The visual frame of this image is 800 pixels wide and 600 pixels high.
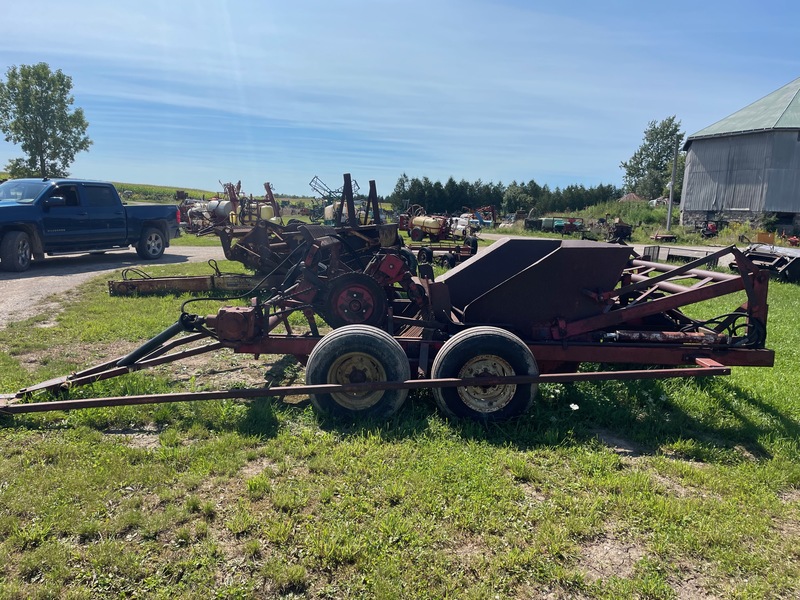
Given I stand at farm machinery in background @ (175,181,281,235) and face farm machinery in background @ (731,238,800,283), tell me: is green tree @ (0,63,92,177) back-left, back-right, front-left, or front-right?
back-left

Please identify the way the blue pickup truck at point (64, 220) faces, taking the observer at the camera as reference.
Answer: facing the viewer and to the left of the viewer

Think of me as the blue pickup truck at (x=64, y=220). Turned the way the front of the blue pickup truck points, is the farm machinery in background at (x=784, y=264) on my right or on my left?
on my left

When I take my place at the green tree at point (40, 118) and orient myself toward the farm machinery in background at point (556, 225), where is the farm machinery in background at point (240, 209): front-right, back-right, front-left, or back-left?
front-right

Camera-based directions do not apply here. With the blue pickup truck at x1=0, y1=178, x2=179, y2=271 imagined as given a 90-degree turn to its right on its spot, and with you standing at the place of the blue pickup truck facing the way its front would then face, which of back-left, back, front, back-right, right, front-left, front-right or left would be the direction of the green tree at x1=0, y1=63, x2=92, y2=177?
front-right

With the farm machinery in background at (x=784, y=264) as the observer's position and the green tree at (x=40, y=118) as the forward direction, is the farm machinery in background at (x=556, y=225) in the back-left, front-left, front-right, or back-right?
front-right

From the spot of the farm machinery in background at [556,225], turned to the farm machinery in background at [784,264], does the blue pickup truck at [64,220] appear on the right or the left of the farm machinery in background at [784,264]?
right

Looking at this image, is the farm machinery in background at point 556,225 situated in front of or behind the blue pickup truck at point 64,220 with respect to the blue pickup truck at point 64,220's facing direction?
behind
